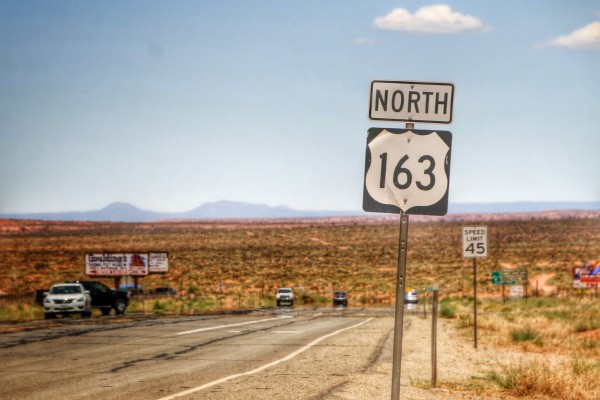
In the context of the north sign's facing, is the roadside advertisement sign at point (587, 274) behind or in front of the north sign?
behind

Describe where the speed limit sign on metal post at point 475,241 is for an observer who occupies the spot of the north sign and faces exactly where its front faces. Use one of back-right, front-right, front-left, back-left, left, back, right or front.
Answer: back

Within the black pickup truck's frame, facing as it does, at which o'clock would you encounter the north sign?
The north sign is roughly at 3 o'clock from the black pickup truck.

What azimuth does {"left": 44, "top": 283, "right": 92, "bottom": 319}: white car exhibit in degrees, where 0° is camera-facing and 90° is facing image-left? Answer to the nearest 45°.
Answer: approximately 0°

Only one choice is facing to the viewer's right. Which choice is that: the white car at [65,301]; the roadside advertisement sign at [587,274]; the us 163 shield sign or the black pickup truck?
the black pickup truck

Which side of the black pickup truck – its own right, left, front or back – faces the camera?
right

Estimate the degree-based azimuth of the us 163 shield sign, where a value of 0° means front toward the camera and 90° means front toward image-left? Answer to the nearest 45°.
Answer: approximately 0°

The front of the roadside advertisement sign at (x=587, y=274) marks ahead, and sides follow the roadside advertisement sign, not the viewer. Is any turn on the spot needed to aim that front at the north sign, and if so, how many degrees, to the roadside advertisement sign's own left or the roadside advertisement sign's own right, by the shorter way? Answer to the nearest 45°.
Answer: approximately 45° to the roadside advertisement sign's own left
